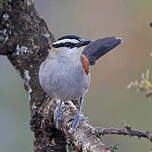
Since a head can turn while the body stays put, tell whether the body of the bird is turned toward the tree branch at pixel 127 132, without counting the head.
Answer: no

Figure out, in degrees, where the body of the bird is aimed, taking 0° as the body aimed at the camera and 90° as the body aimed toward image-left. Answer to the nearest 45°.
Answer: approximately 45°
